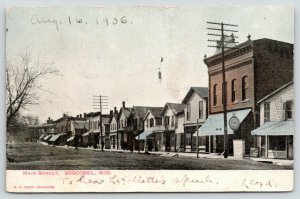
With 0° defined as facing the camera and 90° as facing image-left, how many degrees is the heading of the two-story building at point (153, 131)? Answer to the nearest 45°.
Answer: approximately 45°

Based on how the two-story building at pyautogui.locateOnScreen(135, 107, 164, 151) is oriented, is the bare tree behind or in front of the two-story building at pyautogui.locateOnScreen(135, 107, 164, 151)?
in front

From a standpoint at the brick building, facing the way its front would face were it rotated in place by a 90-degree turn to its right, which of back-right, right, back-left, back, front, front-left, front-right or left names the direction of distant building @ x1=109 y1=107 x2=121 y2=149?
front-left

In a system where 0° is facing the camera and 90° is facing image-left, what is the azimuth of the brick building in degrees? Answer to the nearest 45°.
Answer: approximately 45°

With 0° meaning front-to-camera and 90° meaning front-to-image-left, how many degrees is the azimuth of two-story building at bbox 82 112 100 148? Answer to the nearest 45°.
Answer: approximately 45°

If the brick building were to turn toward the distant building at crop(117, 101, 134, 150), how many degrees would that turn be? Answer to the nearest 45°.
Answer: approximately 45° to its right

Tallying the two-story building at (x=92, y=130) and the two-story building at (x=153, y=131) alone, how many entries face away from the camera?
0

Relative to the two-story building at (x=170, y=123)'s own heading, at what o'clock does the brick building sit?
The brick building is roughly at 8 o'clock from the two-story building.

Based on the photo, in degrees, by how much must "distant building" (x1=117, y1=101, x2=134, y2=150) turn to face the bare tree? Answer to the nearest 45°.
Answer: approximately 45° to its right

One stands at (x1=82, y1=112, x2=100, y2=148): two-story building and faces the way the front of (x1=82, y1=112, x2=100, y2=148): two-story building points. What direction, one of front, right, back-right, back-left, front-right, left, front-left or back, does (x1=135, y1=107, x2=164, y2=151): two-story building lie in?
back-left

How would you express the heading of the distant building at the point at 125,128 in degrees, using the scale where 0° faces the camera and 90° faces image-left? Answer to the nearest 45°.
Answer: approximately 45°

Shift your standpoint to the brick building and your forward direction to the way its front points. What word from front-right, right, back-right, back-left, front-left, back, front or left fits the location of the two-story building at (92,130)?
front-right

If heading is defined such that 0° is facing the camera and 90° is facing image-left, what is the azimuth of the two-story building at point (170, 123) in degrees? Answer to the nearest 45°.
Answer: approximately 45°
